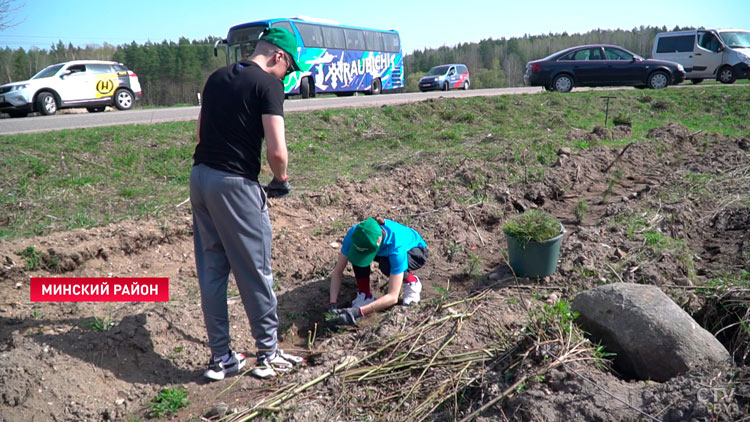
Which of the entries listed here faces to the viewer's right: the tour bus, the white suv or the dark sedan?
the dark sedan

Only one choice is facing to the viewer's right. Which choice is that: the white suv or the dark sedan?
the dark sedan

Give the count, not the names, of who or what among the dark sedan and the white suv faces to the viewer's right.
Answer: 1

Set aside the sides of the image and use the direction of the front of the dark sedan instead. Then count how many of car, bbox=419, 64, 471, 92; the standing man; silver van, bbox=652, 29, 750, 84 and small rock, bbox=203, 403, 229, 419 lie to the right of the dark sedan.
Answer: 2

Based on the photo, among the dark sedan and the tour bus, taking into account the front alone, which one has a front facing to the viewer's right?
the dark sedan

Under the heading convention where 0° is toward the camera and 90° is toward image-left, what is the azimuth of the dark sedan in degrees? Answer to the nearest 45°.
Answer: approximately 270°

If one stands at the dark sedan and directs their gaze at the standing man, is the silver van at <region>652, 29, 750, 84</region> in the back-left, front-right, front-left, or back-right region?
back-left

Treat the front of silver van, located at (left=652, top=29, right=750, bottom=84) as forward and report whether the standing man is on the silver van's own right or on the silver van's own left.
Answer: on the silver van's own right

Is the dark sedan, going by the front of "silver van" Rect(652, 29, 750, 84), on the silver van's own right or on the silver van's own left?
on the silver van's own right

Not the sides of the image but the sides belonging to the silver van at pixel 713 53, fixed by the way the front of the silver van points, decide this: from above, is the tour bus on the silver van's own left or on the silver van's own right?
on the silver van's own right

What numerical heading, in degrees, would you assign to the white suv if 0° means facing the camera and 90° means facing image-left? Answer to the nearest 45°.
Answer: approximately 45°

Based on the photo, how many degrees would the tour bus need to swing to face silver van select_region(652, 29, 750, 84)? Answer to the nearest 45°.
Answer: approximately 135° to its left

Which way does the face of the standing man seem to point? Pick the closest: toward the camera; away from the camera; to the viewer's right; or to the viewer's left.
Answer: to the viewer's right

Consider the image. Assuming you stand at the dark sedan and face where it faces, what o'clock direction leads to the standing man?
The standing man is roughly at 3 o'clock from the dark sedan.
